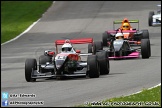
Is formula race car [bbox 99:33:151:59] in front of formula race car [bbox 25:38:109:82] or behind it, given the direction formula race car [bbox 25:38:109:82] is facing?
behind

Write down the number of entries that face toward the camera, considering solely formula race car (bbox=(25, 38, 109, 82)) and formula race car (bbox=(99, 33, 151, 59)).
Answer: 2

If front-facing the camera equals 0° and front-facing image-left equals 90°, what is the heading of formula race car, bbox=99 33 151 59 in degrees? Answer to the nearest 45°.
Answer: approximately 0°
